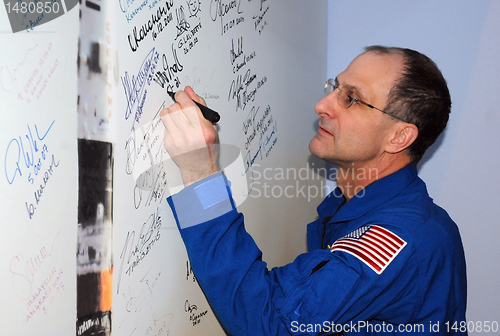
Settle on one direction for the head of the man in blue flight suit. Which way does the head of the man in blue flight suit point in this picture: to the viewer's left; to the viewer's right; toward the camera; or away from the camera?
to the viewer's left

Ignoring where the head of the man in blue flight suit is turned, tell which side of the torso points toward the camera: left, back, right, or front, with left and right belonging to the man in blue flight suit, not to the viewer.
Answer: left
